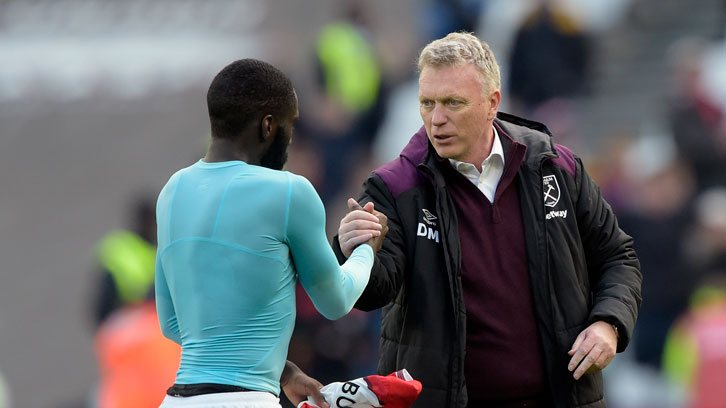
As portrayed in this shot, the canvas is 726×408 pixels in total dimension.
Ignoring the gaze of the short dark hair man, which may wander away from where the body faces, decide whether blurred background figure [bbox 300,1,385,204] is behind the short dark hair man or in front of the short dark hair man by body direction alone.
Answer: in front

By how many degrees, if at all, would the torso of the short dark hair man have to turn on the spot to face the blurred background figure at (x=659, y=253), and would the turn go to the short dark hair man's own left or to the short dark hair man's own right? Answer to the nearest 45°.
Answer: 0° — they already face them

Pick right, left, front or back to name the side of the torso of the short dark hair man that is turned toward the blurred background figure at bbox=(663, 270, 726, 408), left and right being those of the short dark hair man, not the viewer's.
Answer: front

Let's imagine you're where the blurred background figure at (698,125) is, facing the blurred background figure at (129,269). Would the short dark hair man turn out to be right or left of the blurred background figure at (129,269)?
left

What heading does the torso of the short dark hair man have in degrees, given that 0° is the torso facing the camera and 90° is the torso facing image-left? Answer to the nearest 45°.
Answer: approximately 225°

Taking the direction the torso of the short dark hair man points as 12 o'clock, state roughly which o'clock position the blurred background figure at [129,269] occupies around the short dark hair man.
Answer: The blurred background figure is roughly at 10 o'clock from the short dark hair man.

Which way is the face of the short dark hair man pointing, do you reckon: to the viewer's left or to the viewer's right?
to the viewer's right

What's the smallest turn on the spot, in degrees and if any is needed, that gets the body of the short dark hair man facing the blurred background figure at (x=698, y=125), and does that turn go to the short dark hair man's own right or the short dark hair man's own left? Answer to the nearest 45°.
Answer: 0° — they already face them

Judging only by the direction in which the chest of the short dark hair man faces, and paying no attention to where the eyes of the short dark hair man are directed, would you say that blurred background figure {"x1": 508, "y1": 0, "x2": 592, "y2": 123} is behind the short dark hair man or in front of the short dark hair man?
in front
